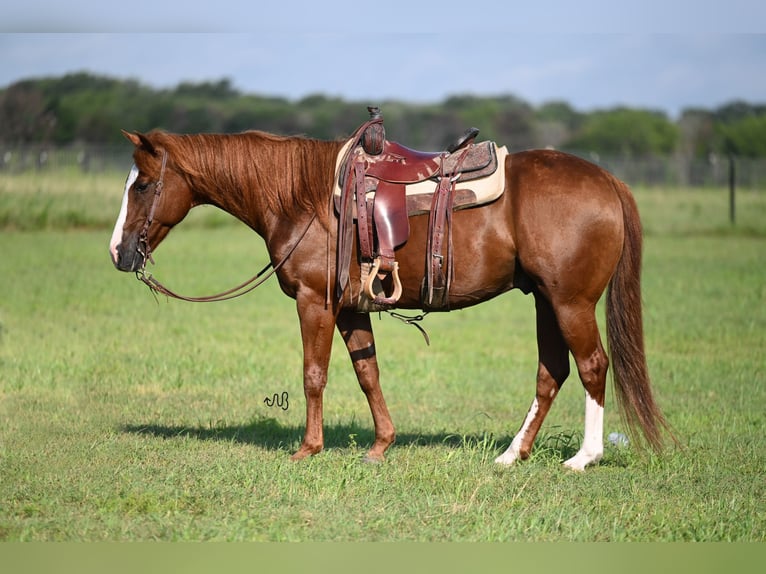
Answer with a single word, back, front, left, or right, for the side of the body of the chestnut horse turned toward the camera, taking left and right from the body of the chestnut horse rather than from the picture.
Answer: left
